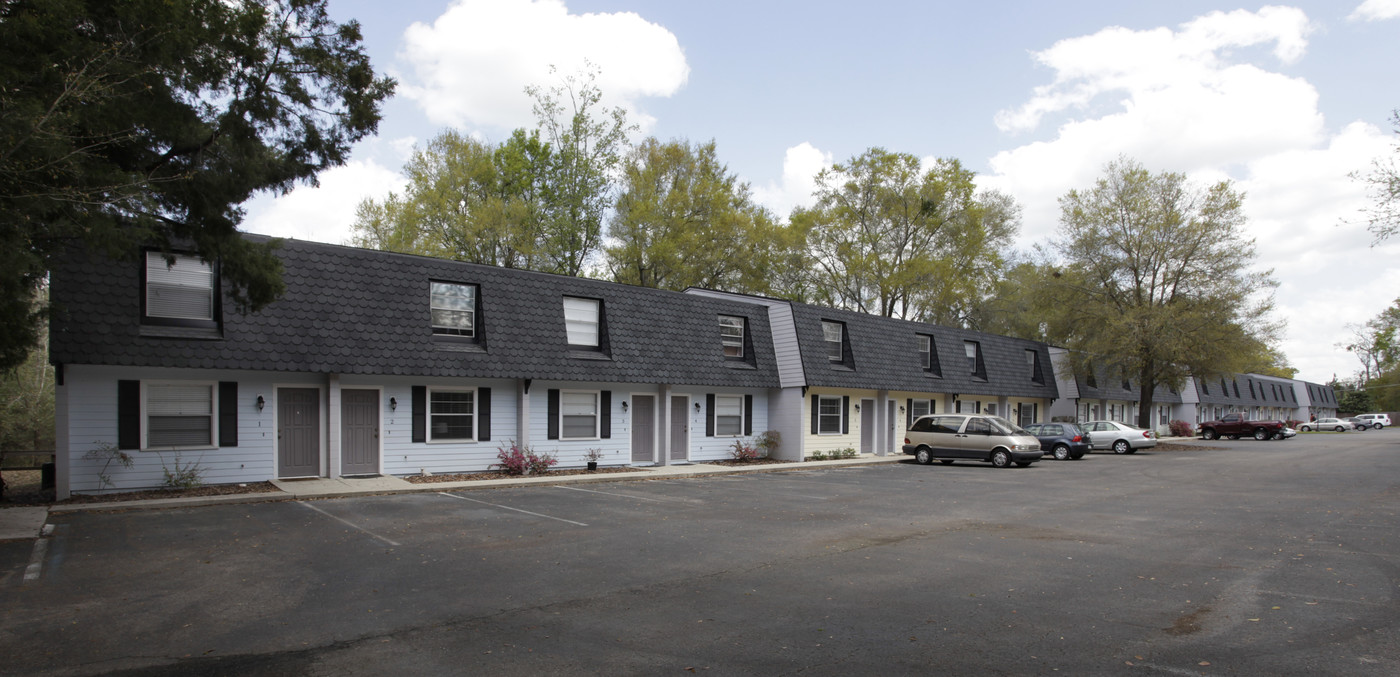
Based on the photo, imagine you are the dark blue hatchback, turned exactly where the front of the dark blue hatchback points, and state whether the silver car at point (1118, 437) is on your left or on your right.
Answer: on your right

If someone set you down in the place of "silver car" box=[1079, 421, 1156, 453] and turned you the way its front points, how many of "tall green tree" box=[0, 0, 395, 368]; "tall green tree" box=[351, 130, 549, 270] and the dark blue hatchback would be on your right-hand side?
0

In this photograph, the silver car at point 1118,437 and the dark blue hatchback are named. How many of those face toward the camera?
0

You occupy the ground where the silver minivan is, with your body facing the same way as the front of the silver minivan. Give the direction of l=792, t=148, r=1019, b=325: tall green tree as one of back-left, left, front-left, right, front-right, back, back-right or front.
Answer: back-left

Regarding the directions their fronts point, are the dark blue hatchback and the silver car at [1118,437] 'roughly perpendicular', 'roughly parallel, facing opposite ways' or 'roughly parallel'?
roughly parallel

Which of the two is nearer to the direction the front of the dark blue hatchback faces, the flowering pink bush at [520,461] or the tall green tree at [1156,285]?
the tall green tree

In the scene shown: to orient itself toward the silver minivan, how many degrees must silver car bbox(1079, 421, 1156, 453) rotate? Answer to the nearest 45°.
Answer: approximately 135° to its left
